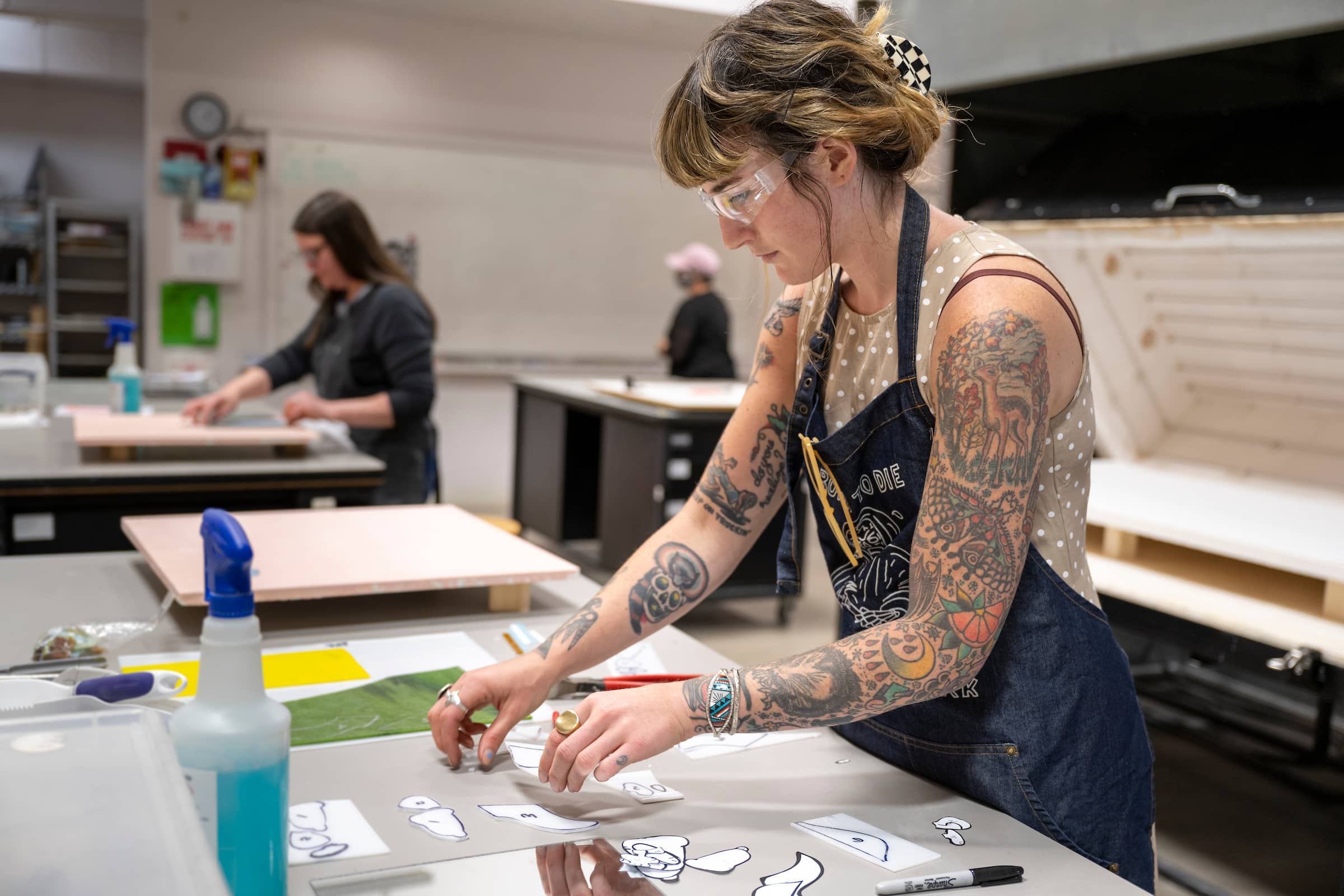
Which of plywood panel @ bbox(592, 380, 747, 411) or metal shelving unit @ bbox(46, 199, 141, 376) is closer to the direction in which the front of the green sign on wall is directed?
the plywood panel

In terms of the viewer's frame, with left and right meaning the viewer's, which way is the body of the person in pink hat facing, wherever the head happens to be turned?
facing to the left of the viewer

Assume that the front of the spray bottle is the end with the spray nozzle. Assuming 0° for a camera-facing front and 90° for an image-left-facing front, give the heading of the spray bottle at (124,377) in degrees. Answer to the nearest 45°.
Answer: approximately 90°

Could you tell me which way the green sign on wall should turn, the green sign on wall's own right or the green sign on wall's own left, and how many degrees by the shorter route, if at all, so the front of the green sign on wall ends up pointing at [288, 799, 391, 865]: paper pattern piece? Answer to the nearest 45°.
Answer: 0° — it already faces it

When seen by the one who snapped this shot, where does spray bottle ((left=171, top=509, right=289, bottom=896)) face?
facing away from the viewer and to the left of the viewer

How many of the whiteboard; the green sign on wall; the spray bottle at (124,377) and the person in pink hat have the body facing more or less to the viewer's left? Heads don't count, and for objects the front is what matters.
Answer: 2

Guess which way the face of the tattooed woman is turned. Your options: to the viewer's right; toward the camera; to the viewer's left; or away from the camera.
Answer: to the viewer's left

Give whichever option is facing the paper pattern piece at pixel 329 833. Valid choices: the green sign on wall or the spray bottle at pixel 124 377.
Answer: the green sign on wall

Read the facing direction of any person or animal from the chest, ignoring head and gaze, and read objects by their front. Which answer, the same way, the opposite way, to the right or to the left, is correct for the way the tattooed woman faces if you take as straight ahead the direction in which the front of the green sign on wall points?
to the right

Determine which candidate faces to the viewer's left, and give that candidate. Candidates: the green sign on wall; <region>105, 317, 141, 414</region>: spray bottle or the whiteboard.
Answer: the spray bottle

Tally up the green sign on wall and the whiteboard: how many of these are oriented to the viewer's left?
0

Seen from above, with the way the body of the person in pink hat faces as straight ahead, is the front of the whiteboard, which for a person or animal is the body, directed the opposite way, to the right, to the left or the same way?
to the left
